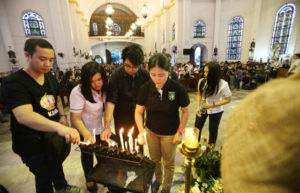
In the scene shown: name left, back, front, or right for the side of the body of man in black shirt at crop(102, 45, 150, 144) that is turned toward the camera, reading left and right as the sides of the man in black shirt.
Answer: front

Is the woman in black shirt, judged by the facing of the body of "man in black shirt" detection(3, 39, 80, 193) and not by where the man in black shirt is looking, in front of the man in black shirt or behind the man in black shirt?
in front

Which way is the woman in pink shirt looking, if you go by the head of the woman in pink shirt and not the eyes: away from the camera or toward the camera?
toward the camera

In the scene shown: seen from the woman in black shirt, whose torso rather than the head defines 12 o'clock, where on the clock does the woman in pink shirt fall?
The woman in pink shirt is roughly at 3 o'clock from the woman in black shirt.

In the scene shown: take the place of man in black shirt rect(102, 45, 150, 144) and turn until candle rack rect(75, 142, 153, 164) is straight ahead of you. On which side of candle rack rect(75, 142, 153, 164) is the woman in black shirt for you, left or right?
left

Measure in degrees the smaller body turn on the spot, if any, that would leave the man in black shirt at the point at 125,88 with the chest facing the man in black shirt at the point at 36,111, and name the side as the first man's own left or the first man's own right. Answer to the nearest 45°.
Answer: approximately 45° to the first man's own right

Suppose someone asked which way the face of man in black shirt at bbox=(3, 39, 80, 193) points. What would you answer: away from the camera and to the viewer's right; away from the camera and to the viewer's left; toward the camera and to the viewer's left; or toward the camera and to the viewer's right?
toward the camera and to the viewer's right

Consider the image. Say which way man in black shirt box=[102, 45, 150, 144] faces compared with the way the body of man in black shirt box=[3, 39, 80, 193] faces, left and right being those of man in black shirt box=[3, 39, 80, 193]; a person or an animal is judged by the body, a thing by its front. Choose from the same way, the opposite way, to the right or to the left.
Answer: to the right

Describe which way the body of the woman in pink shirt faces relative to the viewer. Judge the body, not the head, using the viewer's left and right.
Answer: facing the viewer and to the right of the viewer

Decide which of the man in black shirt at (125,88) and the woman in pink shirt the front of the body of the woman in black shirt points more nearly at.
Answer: the woman in pink shirt

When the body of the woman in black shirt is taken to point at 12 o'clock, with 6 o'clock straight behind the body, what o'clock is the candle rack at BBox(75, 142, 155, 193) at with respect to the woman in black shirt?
The candle rack is roughly at 1 o'clock from the woman in black shirt.

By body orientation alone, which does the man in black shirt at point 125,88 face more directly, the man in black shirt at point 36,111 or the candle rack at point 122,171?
the candle rack

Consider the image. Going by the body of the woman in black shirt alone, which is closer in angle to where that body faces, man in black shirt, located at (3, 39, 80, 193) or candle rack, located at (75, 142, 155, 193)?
the candle rack

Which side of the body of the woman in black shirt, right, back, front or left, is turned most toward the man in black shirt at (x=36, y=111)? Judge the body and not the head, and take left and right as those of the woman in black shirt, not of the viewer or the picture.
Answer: right

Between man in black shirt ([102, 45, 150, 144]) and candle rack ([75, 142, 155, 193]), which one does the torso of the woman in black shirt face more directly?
the candle rack
